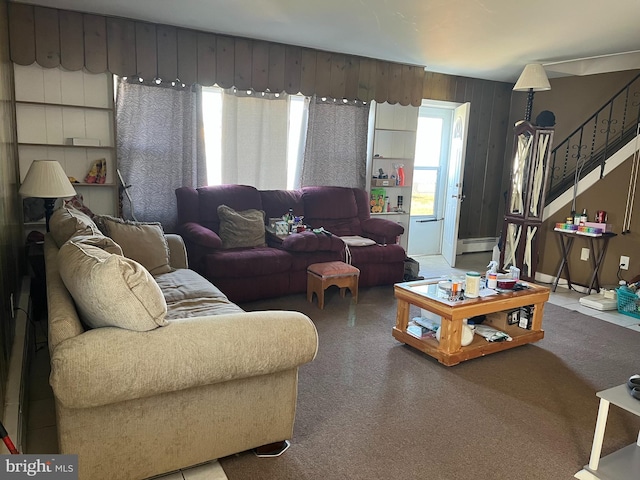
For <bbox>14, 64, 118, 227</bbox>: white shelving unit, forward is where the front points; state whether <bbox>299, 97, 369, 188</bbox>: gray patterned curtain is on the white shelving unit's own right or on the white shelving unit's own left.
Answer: on the white shelving unit's own left

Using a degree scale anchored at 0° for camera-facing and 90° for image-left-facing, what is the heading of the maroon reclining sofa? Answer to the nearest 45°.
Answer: approximately 315°

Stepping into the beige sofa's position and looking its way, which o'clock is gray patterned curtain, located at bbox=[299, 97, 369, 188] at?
The gray patterned curtain is roughly at 10 o'clock from the beige sofa.

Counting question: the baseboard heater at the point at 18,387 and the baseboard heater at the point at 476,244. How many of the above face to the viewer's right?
1

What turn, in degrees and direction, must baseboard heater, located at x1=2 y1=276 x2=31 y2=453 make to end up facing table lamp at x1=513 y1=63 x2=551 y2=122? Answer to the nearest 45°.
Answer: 0° — it already faces it

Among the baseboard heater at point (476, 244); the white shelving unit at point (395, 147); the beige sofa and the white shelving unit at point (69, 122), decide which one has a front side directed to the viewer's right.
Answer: the beige sofa

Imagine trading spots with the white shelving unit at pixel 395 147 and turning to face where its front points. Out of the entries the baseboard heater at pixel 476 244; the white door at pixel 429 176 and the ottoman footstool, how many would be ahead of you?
1

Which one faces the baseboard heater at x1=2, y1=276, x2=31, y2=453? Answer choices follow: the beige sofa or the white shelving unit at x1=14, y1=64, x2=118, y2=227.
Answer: the white shelving unit

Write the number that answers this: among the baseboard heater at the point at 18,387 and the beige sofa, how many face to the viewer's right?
2

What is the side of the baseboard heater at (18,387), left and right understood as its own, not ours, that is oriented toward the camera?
right

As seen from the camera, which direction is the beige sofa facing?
to the viewer's right

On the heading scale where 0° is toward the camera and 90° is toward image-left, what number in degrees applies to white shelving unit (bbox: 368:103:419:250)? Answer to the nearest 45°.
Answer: approximately 0°

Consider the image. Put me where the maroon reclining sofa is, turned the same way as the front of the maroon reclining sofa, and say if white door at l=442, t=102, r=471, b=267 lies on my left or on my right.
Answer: on my left

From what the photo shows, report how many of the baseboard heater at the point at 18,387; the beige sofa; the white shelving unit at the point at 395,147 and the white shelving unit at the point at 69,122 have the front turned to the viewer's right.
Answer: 2
